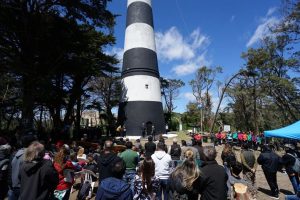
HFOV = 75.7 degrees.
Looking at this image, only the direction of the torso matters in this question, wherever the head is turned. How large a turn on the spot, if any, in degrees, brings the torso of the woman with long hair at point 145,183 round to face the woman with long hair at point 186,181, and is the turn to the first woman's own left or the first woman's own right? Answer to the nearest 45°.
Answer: approximately 135° to the first woman's own right

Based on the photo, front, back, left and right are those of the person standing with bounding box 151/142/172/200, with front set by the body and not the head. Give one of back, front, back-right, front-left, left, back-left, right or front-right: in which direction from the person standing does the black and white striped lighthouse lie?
front

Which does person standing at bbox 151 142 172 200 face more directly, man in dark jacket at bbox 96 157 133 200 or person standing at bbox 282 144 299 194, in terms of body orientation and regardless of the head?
the person standing

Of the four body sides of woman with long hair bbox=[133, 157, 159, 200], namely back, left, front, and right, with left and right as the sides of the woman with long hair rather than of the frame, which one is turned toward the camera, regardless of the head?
back

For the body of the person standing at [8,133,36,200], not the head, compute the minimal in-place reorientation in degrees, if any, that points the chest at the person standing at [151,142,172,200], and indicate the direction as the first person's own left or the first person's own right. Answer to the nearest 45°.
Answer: approximately 45° to the first person's own right

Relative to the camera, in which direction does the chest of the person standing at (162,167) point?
away from the camera

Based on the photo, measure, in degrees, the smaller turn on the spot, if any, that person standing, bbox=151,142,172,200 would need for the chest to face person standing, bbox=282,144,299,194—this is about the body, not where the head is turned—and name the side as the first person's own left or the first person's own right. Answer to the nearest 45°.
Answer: approximately 45° to the first person's own right

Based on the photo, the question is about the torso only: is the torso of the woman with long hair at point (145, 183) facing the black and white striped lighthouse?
yes

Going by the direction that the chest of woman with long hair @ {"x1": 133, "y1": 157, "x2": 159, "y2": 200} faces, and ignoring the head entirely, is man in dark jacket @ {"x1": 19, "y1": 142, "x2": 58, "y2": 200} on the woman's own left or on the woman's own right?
on the woman's own left

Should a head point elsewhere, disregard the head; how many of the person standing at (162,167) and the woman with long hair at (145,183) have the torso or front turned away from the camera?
2

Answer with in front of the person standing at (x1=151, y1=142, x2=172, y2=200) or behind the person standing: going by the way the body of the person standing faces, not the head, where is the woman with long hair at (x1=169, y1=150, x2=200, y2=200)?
behind

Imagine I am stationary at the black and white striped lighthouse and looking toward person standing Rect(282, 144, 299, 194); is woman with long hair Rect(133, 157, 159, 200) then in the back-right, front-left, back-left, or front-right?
front-right

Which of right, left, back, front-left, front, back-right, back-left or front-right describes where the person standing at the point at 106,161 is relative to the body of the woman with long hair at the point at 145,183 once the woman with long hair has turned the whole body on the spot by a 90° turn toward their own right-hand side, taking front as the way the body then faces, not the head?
back-left
